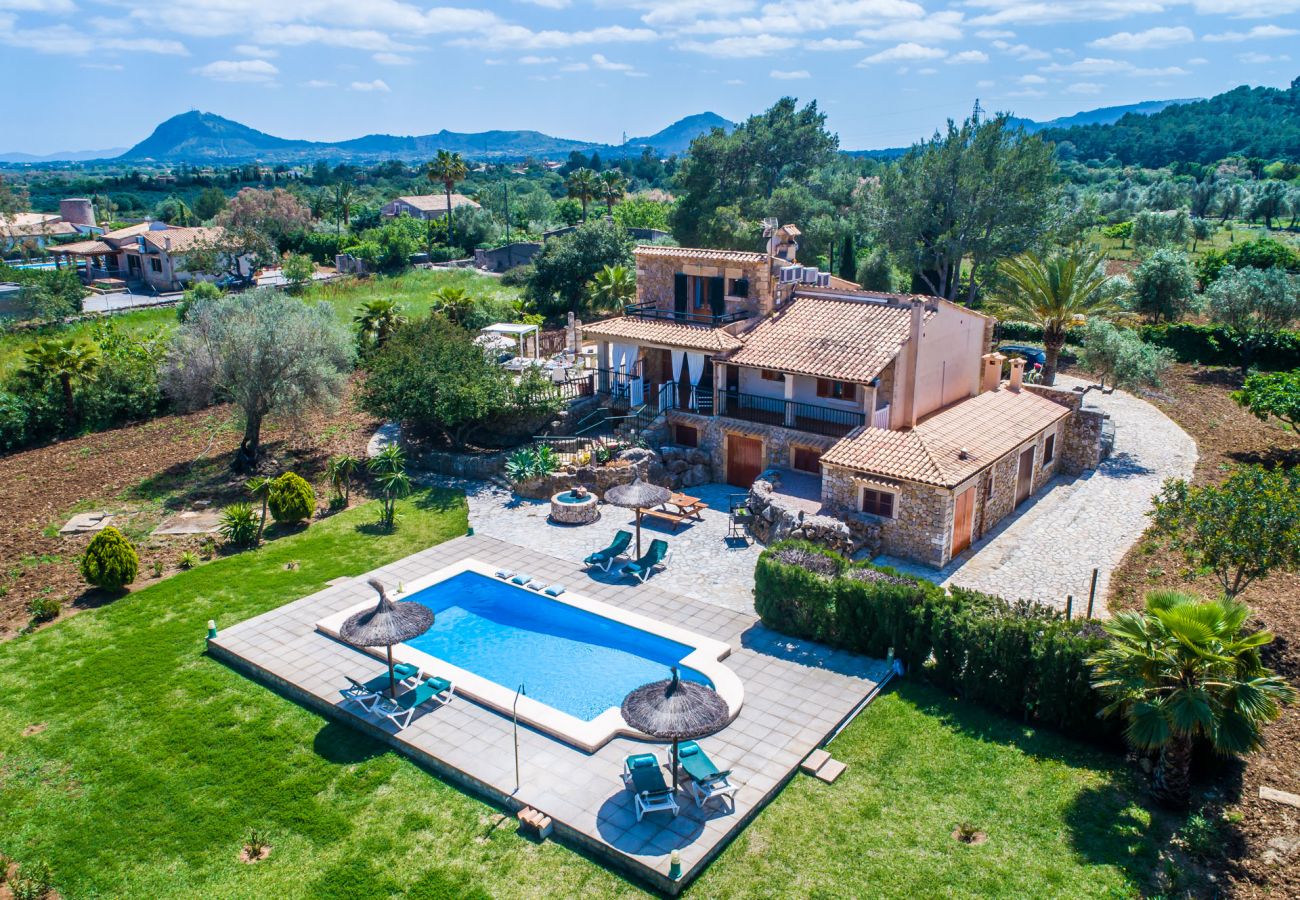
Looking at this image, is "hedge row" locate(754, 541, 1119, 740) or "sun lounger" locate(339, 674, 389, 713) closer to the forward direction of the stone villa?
the sun lounger

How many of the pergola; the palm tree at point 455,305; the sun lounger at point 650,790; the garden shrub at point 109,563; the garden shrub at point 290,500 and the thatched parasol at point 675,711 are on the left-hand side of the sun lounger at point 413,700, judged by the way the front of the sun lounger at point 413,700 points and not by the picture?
2

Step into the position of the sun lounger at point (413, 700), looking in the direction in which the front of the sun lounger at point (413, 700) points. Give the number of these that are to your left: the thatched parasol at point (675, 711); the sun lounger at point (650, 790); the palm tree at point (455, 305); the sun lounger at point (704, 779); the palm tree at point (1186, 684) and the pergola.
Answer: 4

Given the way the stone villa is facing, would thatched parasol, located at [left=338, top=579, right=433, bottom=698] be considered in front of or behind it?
in front

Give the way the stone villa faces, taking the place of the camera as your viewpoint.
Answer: facing the viewer and to the left of the viewer

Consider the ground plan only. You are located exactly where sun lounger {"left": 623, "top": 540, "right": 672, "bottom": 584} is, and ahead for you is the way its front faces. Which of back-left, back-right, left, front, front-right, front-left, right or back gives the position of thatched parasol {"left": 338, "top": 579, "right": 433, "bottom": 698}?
front

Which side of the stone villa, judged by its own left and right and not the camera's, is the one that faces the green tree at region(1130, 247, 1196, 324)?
back

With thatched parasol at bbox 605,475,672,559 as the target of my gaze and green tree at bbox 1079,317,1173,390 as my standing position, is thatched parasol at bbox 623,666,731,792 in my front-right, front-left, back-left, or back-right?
front-left

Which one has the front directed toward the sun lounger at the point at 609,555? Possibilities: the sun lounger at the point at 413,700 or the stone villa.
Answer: the stone villa

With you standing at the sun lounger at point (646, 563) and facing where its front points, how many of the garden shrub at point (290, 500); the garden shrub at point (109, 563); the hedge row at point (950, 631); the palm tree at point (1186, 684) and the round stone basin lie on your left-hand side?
2

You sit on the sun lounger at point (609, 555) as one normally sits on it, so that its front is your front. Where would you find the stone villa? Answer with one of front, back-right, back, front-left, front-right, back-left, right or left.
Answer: back

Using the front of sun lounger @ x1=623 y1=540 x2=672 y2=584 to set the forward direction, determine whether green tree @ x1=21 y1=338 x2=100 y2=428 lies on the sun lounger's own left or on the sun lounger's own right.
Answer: on the sun lounger's own right

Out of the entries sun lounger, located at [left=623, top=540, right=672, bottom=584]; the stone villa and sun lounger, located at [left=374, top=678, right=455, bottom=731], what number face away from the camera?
0

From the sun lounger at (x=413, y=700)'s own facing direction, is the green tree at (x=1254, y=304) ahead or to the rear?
to the rear

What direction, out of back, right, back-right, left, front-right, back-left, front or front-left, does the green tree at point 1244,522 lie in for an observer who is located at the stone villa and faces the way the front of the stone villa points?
left
